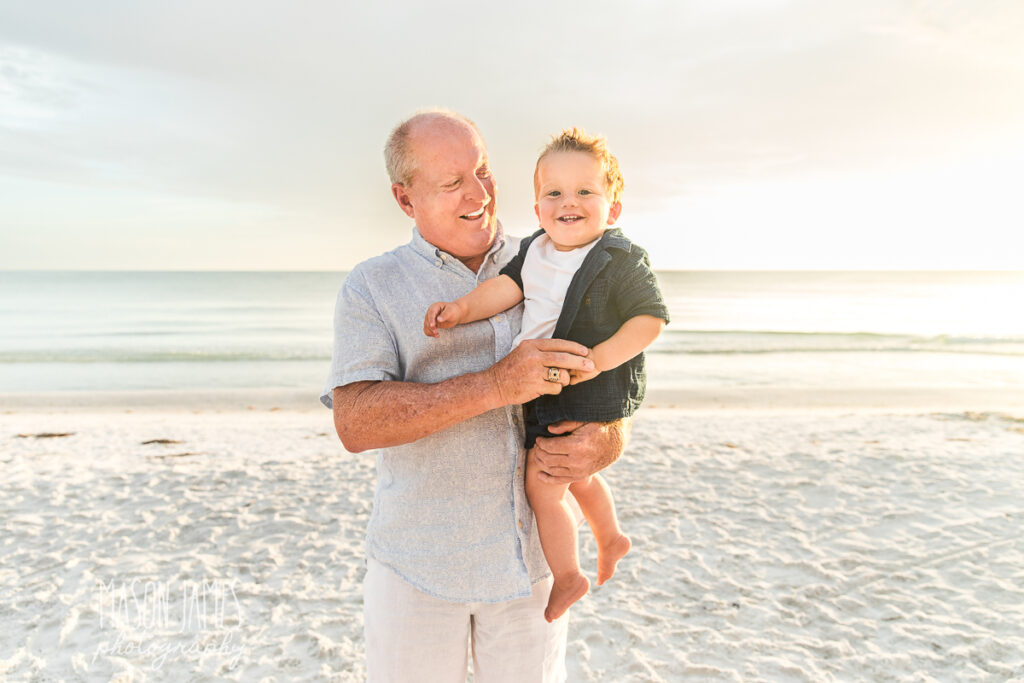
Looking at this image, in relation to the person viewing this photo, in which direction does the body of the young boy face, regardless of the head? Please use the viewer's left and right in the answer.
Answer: facing the viewer and to the left of the viewer

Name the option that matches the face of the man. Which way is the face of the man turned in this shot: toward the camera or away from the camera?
toward the camera
